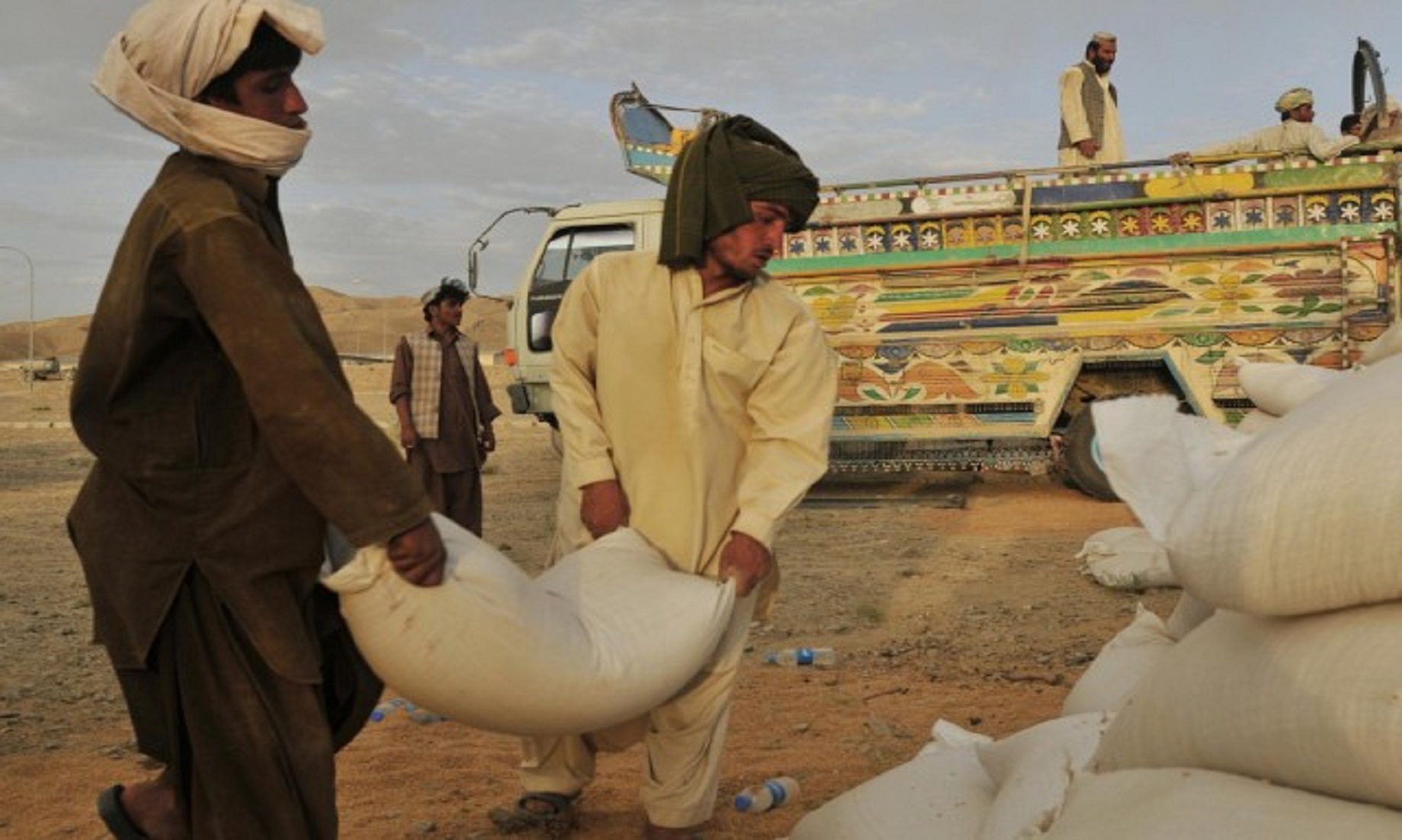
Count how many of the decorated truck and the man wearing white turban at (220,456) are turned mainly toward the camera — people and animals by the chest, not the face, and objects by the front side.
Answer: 0

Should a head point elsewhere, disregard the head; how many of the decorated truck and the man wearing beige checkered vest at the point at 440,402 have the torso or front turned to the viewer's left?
1

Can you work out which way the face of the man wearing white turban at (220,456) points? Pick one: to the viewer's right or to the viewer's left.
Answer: to the viewer's right

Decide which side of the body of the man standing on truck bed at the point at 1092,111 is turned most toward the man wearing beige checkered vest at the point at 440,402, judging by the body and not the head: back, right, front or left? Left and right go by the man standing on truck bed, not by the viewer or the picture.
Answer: right

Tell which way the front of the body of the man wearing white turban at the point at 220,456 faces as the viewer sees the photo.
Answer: to the viewer's right

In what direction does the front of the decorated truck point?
to the viewer's left

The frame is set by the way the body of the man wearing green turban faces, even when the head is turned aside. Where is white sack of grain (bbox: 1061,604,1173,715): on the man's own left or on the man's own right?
on the man's own left

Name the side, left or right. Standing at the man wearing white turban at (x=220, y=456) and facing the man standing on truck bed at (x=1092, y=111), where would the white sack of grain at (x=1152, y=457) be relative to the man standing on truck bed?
right
